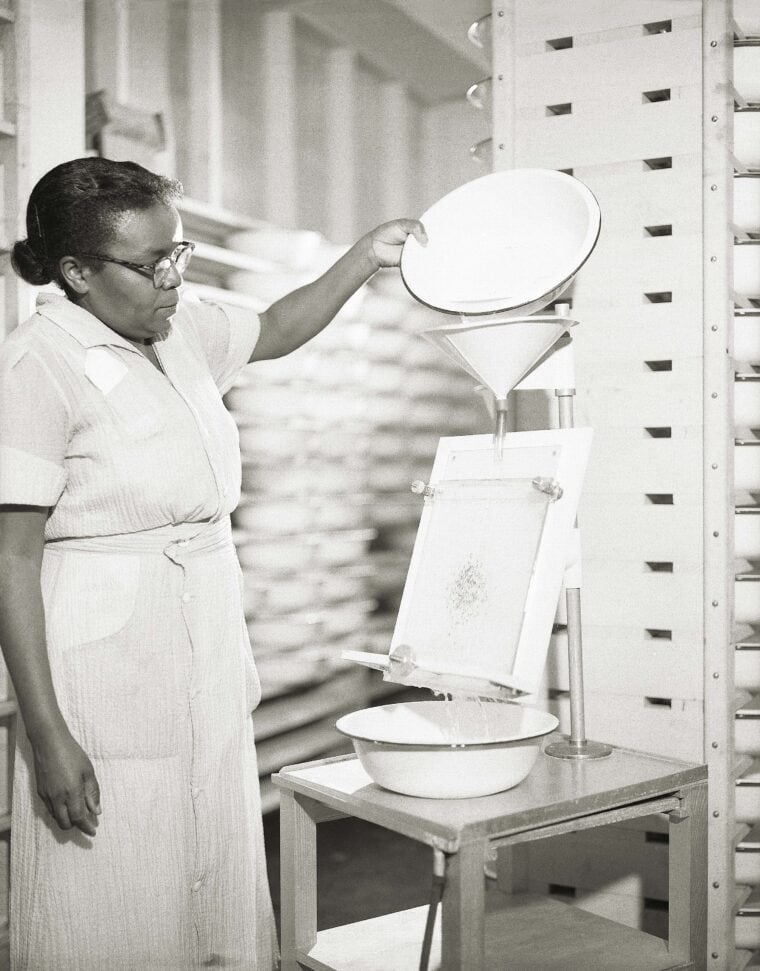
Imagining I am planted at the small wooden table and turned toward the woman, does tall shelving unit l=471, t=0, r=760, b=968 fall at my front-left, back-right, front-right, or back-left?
back-right

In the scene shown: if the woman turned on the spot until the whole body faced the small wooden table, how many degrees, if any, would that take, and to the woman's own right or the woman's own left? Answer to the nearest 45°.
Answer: approximately 45° to the woman's own left

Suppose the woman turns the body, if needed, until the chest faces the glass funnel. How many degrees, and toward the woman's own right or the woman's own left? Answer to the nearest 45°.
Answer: approximately 45° to the woman's own left

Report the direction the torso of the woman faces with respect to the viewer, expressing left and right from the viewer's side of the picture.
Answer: facing the viewer and to the right of the viewer

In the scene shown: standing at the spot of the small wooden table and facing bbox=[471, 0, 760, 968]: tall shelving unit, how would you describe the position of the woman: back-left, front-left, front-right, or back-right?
back-left

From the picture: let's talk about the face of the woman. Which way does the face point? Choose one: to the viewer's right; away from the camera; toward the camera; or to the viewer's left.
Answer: to the viewer's right
